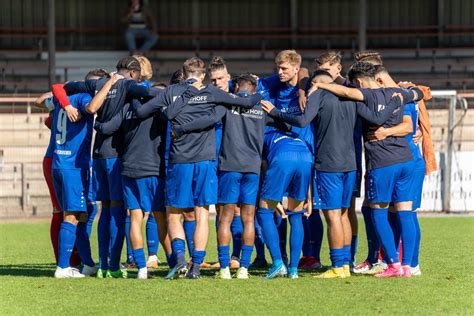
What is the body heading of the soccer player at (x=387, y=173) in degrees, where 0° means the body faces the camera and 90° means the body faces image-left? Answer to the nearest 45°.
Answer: approximately 135°

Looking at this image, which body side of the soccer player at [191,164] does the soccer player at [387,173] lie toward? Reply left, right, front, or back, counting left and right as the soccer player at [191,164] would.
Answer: right

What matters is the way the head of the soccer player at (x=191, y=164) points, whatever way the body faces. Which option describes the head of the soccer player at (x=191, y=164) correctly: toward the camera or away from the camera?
away from the camera

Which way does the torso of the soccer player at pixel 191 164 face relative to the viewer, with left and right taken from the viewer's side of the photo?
facing away from the viewer
